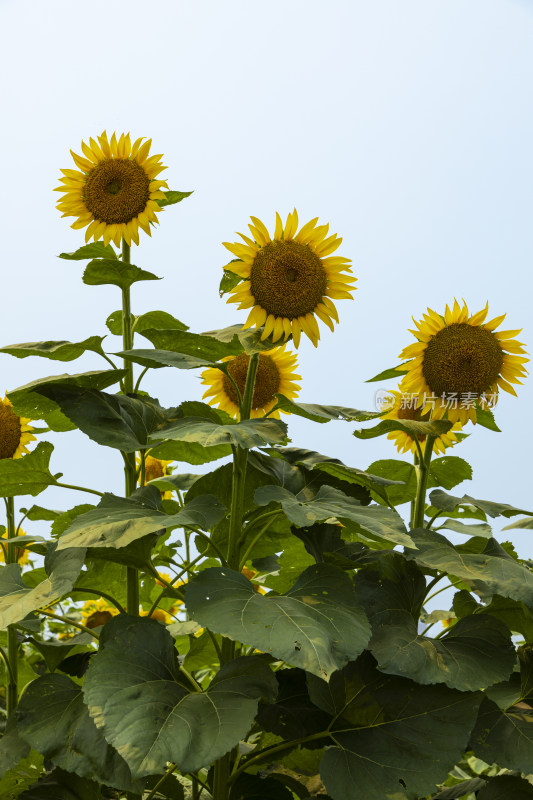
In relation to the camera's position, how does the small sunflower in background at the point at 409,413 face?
facing the viewer

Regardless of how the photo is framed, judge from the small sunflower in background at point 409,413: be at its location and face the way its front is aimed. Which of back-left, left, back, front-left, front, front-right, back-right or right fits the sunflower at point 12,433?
right
